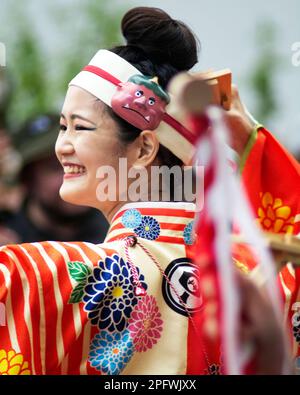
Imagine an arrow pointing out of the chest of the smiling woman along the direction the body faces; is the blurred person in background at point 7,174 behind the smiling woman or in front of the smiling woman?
in front

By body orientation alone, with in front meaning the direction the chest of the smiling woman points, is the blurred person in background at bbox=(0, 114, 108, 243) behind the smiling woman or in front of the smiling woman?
in front

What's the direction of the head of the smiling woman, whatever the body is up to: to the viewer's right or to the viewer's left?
to the viewer's left
